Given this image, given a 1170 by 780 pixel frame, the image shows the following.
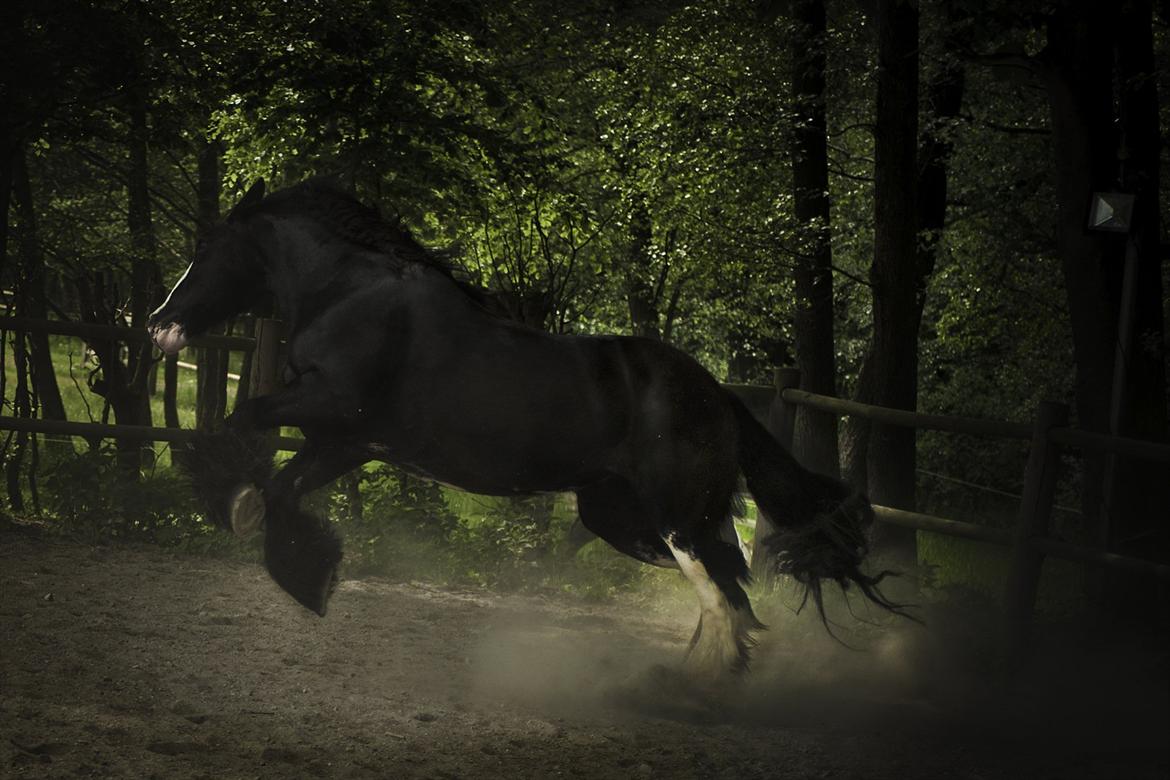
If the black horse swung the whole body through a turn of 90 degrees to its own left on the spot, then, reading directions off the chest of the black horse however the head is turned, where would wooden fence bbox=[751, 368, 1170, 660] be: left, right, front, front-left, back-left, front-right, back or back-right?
left

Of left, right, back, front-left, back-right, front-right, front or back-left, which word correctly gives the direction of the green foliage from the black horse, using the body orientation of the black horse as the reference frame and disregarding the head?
front-right

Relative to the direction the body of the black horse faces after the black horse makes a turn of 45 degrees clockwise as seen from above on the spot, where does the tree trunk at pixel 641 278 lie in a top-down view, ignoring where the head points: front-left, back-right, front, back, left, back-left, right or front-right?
front-right

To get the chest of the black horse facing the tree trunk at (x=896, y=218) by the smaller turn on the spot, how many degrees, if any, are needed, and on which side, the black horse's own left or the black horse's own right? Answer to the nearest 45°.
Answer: approximately 135° to the black horse's own right

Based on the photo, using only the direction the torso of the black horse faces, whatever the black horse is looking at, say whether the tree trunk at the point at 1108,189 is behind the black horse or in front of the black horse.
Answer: behind

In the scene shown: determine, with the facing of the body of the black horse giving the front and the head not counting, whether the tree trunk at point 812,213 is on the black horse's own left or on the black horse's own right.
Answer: on the black horse's own right

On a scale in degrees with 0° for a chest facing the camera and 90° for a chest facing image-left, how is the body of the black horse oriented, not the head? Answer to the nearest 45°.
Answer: approximately 90°

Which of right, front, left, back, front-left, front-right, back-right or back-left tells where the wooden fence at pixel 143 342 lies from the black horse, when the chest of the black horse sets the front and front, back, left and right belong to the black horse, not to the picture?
front-right

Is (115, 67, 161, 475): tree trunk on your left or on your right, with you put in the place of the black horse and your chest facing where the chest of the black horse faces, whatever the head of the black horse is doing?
on your right

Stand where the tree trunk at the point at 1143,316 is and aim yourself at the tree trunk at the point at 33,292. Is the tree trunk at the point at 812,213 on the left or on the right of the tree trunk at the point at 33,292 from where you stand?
right
